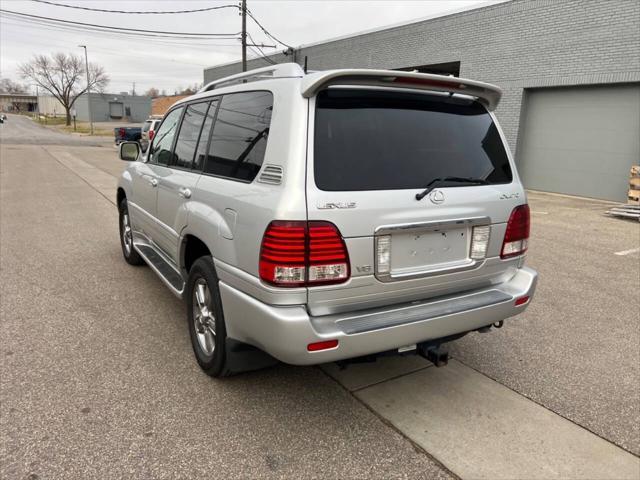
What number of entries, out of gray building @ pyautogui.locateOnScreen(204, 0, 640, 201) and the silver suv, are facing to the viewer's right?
0

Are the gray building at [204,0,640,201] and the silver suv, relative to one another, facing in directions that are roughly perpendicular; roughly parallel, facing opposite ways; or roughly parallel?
roughly perpendicular

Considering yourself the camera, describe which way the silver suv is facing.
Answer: facing away from the viewer and to the left of the viewer

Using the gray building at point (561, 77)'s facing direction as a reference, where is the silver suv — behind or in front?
in front

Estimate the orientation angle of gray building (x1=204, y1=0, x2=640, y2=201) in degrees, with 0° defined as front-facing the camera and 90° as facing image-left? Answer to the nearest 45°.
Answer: approximately 45°

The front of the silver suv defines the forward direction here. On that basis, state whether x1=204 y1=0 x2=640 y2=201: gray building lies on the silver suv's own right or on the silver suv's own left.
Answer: on the silver suv's own right
